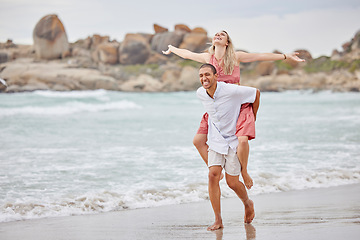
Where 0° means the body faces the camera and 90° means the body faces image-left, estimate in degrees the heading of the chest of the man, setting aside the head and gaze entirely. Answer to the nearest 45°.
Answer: approximately 45°

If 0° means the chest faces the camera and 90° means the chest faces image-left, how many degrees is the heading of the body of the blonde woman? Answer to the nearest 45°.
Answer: approximately 45°

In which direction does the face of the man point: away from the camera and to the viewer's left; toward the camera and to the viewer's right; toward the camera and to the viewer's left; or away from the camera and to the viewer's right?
toward the camera and to the viewer's left
